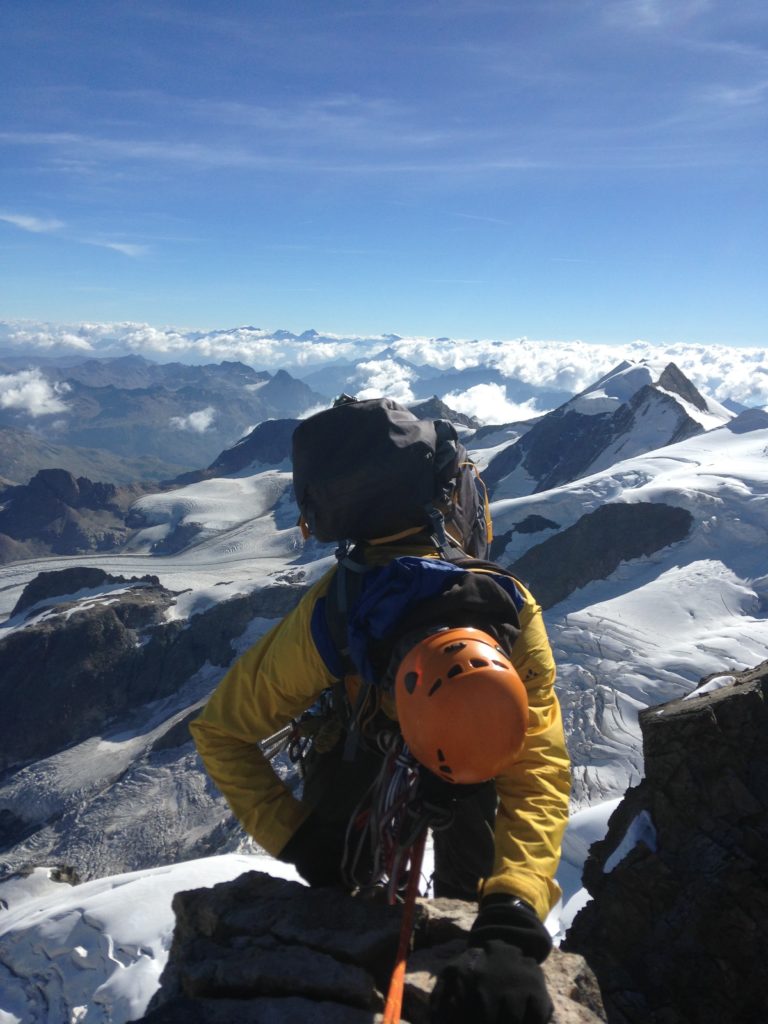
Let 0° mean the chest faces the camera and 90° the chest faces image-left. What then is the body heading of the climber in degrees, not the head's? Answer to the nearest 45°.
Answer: approximately 0°
